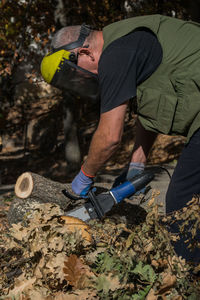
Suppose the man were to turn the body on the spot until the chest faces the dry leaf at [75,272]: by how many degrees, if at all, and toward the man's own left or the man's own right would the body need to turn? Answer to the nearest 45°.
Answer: approximately 90° to the man's own left

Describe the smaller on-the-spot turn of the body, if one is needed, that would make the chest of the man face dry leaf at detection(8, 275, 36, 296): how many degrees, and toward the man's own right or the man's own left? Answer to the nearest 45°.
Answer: approximately 45° to the man's own left

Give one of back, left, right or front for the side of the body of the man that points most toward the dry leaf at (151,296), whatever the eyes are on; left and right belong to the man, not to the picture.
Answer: left

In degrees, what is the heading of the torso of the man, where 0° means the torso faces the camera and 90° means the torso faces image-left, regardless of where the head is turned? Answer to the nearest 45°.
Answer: approximately 90°

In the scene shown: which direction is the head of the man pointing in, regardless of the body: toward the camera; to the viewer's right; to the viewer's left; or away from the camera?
to the viewer's left

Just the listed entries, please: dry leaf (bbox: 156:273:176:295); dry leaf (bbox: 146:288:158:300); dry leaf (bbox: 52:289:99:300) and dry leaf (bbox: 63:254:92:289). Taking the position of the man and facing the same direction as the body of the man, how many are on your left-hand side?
4

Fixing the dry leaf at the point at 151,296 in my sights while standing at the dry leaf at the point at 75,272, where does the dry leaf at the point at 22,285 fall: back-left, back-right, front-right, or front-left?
back-right

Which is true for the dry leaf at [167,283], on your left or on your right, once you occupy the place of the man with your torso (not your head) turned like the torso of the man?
on your left
